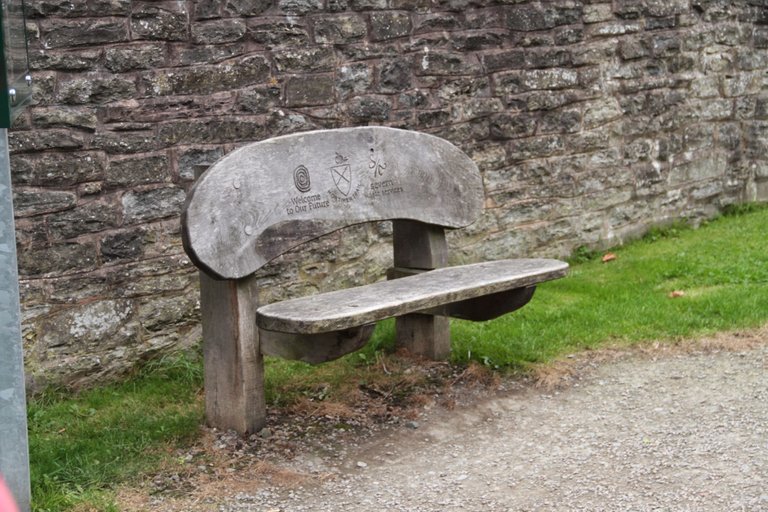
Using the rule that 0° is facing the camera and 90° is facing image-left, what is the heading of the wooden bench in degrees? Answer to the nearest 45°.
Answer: approximately 315°
